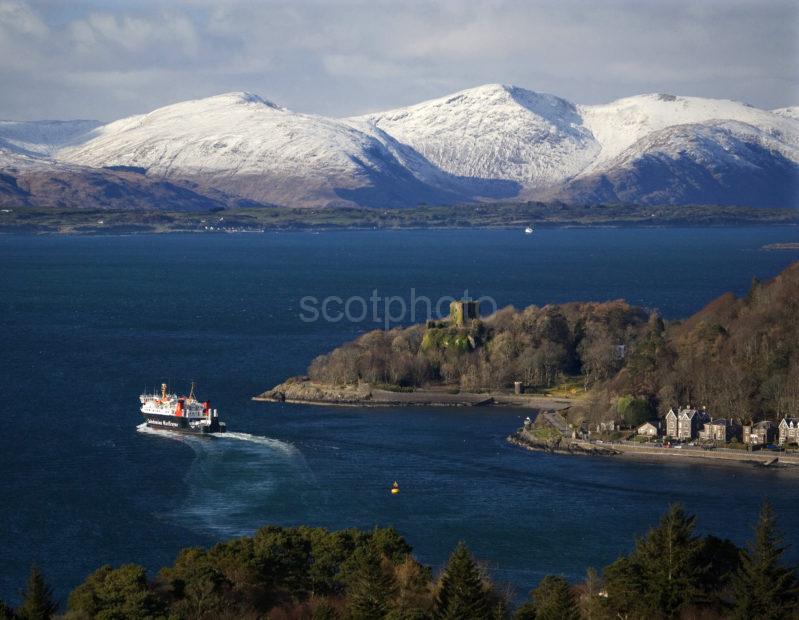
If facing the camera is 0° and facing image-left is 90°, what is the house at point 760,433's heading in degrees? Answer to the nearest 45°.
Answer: approximately 45°

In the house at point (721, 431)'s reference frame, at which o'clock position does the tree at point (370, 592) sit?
The tree is roughly at 11 o'clock from the house.

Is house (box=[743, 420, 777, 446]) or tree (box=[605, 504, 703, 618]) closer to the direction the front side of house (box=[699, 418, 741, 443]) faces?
the tree

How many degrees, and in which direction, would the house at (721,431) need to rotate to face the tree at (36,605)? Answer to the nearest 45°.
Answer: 0° — it already faces it

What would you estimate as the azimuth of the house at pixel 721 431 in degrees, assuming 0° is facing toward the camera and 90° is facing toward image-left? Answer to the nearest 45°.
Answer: approximately 45°

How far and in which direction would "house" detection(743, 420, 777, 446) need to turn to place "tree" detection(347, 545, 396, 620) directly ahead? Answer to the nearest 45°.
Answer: approximately 45° to its left
